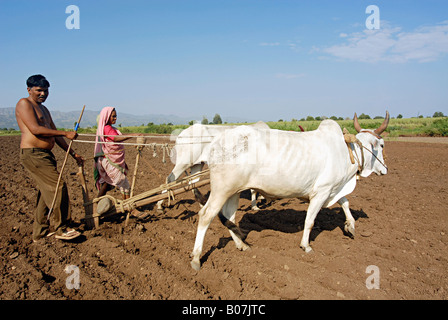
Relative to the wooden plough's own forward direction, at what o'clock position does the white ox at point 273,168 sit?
The white ox is roughly at 1 o'clock from the wooden plough.

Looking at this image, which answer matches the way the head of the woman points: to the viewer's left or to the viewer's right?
to the viewer's right

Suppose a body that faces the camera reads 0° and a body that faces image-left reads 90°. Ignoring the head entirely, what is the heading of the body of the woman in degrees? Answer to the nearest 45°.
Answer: approximately 270°

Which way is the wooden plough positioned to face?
to the viewer's right

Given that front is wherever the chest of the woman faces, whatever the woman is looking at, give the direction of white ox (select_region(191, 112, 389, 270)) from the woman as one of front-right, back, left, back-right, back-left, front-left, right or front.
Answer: front-right

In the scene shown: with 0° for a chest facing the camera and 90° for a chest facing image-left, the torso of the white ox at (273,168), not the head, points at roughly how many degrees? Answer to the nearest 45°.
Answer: approximately 270°

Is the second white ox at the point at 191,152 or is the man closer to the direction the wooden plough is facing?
the second white ox

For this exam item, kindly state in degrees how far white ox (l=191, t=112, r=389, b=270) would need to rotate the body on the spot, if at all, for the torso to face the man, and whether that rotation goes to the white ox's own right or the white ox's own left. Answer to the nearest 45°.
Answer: approximately 180°
